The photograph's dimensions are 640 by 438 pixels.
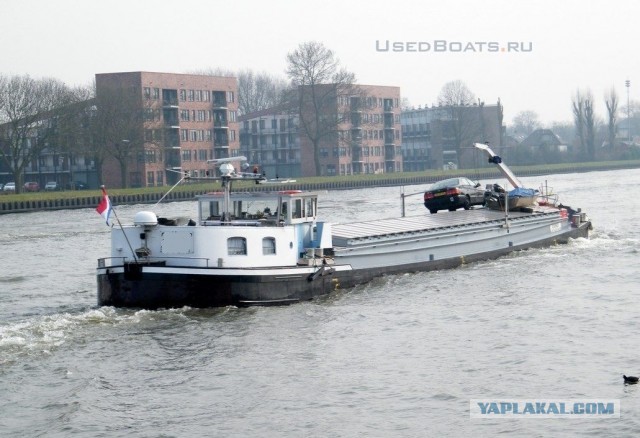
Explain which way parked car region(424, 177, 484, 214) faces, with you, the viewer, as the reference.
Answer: facing away from the viewer and to the right of the viewer
